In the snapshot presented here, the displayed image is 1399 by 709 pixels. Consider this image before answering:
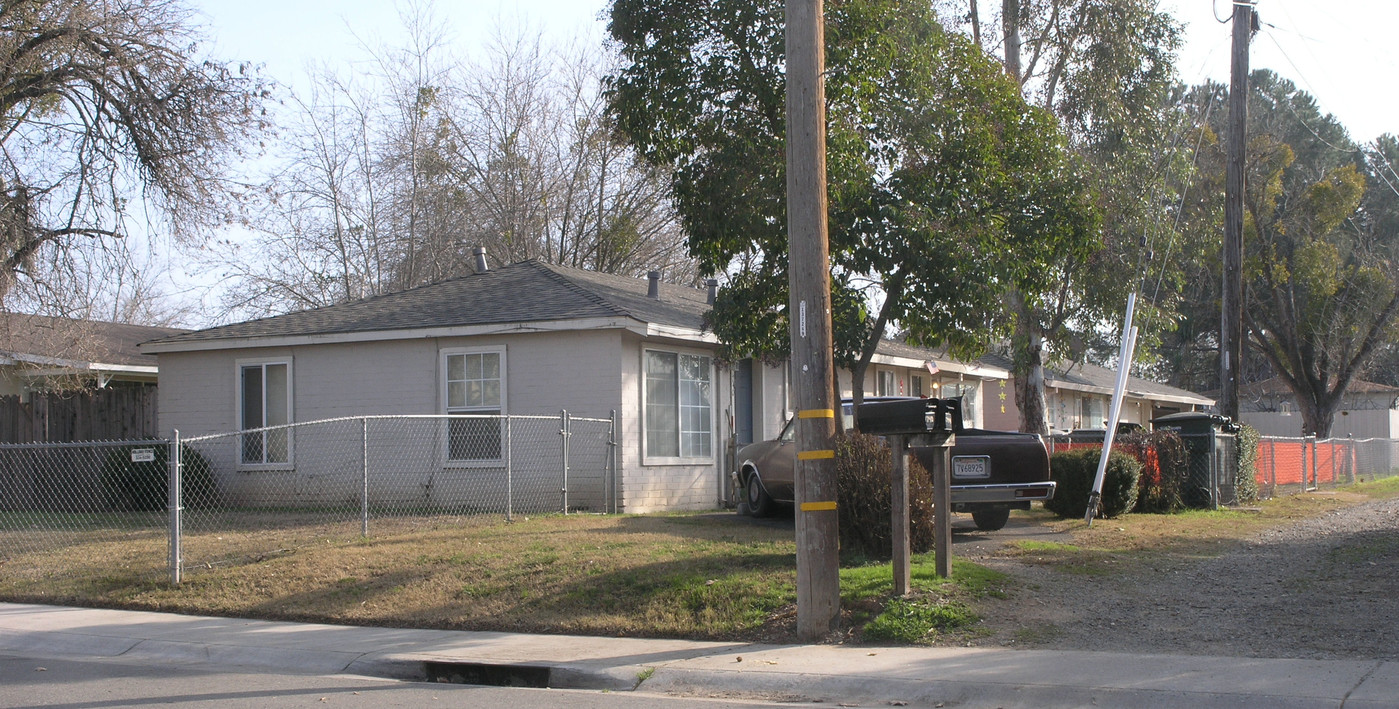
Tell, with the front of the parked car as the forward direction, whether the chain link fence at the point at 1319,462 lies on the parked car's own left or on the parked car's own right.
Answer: on the parked car's own right

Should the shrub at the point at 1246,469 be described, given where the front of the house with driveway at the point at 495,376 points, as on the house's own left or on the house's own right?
on the house's own left

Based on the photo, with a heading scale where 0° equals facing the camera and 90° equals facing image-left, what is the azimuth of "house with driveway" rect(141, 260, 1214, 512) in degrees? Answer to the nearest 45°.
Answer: approximately 315°

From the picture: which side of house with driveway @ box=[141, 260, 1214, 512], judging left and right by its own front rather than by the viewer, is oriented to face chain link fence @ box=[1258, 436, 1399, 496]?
left

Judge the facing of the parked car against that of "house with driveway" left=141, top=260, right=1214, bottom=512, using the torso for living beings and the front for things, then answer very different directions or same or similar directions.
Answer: very different directions

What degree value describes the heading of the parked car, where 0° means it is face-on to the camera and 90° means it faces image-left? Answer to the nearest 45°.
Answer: approximately 135°

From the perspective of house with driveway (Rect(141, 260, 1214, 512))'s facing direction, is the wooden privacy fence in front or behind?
behind

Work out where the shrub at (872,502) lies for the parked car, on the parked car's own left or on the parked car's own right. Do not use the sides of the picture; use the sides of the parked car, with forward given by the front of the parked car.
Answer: on the parked car's own left
